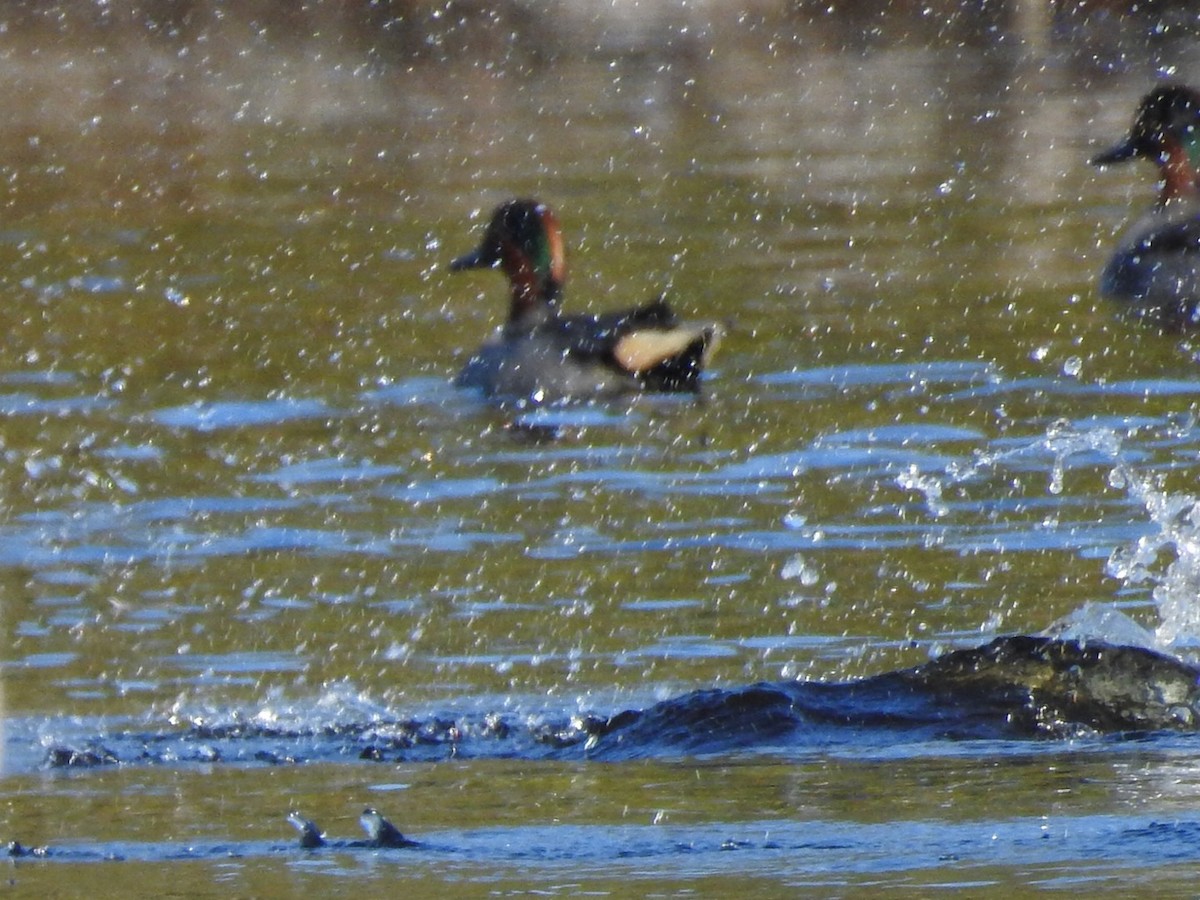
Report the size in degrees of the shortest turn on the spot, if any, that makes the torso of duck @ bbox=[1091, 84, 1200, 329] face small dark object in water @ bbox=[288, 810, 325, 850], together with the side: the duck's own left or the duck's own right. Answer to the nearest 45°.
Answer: approximately 90° to the duck's own left

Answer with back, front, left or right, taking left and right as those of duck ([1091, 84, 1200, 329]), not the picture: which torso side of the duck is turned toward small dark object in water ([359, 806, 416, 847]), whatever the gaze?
left

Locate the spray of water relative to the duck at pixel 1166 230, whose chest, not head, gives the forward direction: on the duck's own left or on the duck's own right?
on the duck's own left

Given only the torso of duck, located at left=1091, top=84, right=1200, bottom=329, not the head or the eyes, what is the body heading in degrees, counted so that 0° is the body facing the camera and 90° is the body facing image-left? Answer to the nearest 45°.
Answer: approximately 90°

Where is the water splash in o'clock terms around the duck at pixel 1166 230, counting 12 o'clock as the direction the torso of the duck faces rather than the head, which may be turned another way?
The water splash is roughly at 9 o'clock from the duck.

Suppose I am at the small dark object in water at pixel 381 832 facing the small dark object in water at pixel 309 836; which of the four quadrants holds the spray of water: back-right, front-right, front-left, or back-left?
back-right
